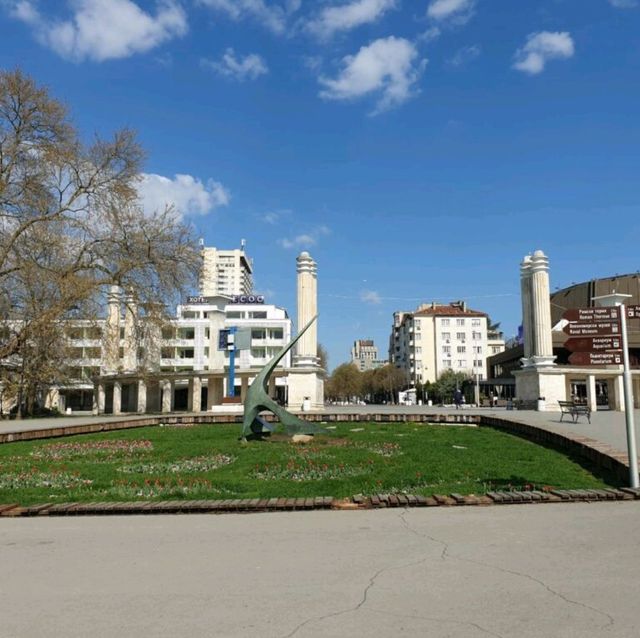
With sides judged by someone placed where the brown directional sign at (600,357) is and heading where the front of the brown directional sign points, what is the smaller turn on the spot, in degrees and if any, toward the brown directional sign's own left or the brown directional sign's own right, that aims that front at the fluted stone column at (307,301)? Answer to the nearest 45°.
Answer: approximately 135° to the brown directional sign's own right

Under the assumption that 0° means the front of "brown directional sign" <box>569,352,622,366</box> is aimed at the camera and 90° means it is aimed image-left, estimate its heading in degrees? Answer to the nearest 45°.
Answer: approximately 0°

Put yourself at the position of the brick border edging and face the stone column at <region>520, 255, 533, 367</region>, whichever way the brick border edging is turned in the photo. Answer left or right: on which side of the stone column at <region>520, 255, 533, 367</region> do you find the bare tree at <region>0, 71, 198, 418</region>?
left

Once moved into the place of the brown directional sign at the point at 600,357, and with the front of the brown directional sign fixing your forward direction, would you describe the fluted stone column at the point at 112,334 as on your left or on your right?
on your right

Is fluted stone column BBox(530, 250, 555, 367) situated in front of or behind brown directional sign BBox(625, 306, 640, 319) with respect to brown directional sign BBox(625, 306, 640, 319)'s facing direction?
behind

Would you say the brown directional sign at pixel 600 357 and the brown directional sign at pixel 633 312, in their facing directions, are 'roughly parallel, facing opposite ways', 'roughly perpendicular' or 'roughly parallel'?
roughly parallel

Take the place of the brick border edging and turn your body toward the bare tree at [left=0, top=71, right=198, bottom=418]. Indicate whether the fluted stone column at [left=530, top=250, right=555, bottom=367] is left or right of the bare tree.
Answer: right

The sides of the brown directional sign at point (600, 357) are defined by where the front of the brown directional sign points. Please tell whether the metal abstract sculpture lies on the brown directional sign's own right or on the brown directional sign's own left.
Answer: on the brown directional sign's own right

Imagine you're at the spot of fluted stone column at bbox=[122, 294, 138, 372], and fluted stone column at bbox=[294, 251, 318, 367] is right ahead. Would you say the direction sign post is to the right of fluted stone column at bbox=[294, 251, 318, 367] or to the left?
right

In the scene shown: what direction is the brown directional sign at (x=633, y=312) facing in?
toward the camera

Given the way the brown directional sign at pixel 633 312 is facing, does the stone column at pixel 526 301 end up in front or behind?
behind

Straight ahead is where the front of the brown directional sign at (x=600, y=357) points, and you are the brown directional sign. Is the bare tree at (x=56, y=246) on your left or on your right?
on your right

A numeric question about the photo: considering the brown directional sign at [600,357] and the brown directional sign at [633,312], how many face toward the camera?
2

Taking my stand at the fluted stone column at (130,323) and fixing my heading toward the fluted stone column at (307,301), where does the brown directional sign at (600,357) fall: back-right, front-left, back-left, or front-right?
front-right
